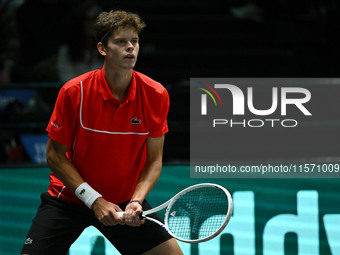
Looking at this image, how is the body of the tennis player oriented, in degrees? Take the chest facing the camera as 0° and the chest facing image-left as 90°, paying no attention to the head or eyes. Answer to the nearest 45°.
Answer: approximately 315°

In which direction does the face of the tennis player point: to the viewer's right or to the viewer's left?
to the viewer's right
